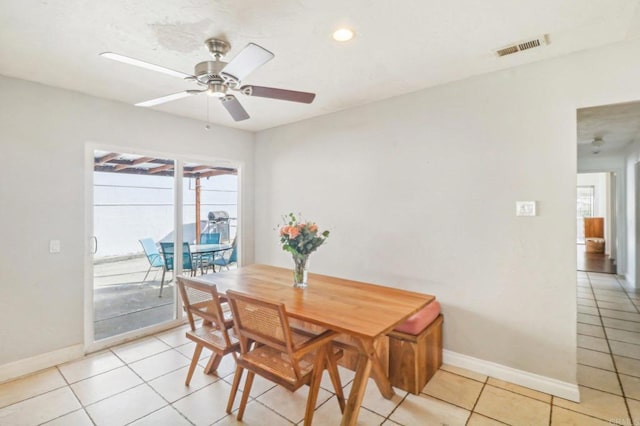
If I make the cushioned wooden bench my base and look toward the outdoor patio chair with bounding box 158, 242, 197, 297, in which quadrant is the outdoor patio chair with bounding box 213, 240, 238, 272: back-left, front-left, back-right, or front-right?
front-right

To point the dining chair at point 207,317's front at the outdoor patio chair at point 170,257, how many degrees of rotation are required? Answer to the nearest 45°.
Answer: approximately 45° to its left

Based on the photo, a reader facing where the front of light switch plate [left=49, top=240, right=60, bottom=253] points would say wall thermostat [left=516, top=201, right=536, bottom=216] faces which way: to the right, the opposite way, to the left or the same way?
to the right

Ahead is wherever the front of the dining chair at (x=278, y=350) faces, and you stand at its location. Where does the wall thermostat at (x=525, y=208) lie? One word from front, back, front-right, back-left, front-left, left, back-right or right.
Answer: front-right

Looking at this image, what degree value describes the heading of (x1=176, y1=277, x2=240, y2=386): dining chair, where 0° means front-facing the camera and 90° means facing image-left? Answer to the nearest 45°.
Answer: approximately 225°

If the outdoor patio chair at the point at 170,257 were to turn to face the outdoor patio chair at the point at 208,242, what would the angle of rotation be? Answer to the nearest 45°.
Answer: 0° — it already faces it

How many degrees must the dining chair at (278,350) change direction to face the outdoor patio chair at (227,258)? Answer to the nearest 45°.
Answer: approximately 45° to its left

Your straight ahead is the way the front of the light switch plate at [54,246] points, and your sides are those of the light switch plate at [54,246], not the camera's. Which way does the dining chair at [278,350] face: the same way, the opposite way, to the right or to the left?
to the left

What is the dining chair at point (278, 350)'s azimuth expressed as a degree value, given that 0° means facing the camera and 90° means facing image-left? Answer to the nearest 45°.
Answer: approximately 225°

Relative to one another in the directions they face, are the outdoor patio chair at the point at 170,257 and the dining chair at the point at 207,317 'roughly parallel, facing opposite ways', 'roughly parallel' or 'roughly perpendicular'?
roughly parallel

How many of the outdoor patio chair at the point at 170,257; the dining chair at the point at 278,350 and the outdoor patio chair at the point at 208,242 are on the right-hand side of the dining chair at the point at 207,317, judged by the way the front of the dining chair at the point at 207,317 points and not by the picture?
1

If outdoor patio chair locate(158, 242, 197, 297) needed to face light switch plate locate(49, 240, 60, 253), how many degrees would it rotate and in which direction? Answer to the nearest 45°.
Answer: approximately 180°

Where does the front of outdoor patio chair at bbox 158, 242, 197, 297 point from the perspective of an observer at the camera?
facing away from the viewer and to the right of the viewer

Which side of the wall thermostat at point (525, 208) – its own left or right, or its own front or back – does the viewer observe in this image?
front

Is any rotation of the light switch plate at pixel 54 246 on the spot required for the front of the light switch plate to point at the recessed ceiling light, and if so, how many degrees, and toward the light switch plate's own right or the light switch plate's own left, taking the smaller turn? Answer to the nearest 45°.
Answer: approximately 45° to the light switch plate's own left

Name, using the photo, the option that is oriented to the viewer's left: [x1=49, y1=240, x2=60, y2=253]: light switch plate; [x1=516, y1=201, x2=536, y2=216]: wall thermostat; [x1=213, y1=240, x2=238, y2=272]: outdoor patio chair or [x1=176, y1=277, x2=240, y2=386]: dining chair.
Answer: the outdoor patio chair

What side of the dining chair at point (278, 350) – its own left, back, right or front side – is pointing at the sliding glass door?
left

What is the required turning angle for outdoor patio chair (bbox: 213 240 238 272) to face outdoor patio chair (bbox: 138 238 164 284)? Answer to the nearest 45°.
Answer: approximately 45° to its left

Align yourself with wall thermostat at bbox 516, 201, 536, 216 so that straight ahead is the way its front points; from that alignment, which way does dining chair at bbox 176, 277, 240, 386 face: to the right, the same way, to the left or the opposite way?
the opposite way
